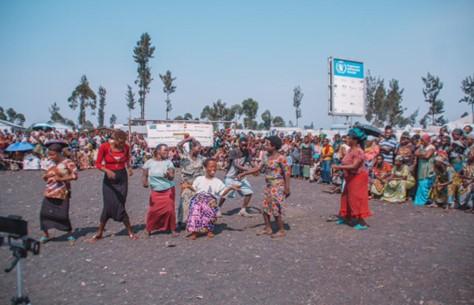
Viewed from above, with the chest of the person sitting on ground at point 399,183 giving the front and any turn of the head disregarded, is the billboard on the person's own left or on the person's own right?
on the person's own right

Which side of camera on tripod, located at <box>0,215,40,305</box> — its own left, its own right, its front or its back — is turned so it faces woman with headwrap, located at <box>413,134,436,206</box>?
front

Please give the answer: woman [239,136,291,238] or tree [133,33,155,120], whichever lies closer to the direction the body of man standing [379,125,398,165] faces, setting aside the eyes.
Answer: the woman

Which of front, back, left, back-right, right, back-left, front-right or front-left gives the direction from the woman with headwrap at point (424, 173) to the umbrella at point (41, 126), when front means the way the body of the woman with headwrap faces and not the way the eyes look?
front-right

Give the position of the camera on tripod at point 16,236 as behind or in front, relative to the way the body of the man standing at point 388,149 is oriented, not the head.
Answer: in front

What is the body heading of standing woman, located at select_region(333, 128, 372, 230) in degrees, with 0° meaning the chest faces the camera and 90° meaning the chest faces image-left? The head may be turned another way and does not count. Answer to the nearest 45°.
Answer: approximately 90°

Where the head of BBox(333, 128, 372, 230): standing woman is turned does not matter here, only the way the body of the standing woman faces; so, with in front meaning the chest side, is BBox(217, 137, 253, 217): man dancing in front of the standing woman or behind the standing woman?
in front

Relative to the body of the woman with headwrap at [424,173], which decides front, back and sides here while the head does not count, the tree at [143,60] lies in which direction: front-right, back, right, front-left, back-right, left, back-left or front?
right

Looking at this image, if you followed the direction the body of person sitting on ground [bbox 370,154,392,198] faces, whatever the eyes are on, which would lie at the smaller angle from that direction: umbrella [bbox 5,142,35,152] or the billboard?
the umbrella

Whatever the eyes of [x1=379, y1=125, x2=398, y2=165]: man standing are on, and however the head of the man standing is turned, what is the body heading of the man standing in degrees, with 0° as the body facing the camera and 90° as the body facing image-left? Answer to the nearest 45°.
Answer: approximately 45°

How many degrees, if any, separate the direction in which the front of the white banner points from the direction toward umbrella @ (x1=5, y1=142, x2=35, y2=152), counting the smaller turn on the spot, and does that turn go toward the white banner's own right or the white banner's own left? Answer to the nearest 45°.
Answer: approximately 90° to the white banner's own right

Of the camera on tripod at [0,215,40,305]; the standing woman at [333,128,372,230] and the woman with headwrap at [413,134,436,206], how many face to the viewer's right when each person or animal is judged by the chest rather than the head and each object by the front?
1

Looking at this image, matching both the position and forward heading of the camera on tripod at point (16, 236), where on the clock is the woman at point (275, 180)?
The woman is roughly at 11 o'clock from the camera on tripod.

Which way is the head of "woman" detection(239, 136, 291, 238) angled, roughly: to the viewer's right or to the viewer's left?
to the viewer's left
